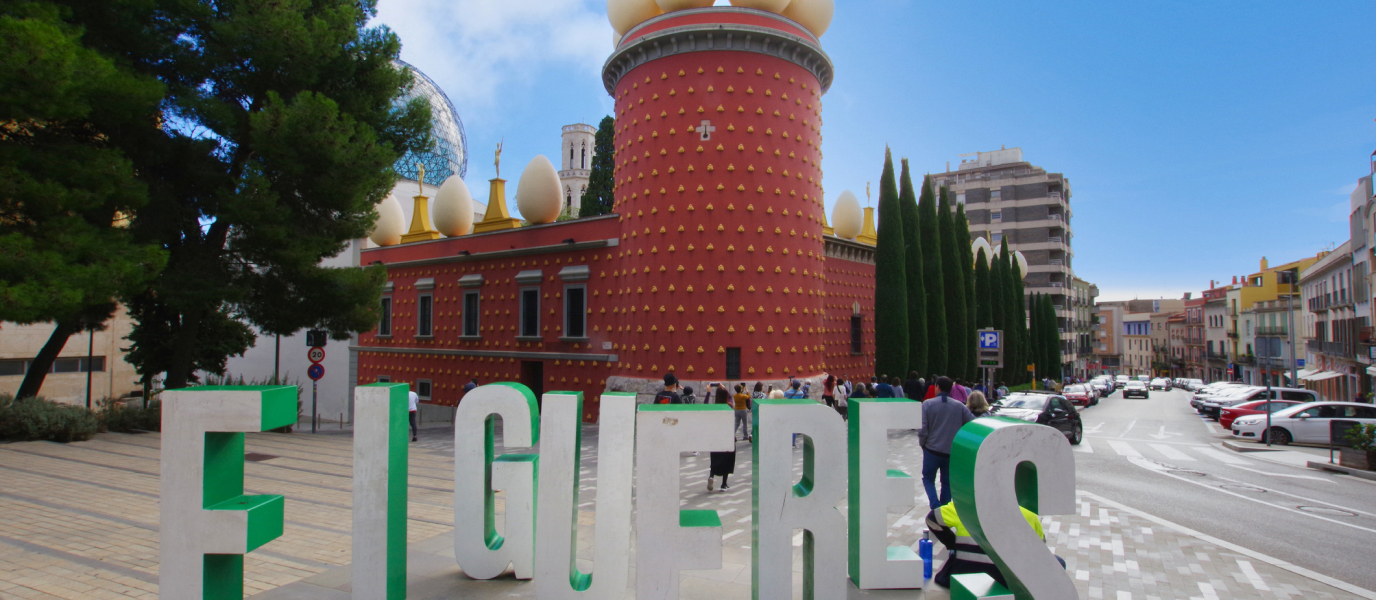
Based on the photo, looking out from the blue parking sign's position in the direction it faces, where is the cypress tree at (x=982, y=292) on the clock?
The cypress tree is roughly at 6 o'clock from the blue parking sign.

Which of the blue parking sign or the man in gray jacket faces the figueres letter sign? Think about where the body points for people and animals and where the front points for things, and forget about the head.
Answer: the blue parking sign

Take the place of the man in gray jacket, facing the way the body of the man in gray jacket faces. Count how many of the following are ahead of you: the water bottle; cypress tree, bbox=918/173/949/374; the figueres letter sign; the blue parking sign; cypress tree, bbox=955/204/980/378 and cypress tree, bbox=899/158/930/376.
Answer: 4

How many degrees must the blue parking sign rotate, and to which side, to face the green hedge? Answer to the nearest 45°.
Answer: approximately 45° to its right

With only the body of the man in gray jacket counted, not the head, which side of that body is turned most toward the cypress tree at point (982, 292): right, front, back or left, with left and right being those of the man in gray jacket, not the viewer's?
front

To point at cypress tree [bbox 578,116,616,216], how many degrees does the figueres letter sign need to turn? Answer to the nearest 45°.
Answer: approximately 180°

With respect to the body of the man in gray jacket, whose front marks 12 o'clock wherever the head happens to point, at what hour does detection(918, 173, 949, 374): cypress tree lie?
The cypress tree is roughly at 12 o'clock from the man in gray jacket.

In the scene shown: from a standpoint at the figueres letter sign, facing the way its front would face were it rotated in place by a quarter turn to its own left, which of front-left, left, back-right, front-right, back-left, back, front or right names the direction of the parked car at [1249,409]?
front-left

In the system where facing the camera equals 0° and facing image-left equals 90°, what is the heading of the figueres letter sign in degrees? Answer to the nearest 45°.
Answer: approximately 0°

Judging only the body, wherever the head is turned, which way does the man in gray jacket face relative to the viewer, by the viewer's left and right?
facing away from the viewer

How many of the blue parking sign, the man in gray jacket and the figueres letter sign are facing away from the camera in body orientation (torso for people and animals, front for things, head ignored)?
1
